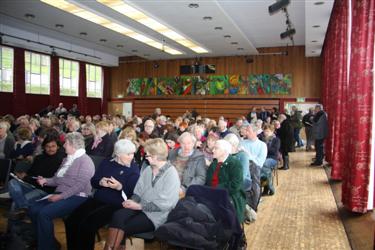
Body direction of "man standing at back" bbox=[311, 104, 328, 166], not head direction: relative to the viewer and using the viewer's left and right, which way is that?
facing to the left of the viewer

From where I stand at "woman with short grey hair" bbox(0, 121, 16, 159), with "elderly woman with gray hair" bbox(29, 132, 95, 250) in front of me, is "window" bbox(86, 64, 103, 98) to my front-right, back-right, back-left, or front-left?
back-left

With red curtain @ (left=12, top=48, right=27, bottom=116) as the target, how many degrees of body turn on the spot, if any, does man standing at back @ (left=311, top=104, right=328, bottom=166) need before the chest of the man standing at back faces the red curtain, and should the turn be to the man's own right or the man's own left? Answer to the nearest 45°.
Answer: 0° — they already face it
